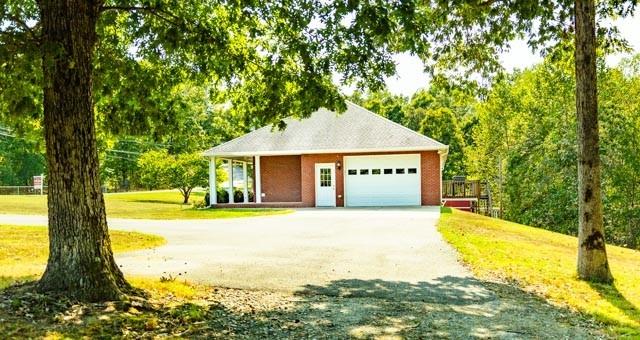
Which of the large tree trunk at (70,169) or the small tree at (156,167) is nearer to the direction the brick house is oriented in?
the large tree trunk

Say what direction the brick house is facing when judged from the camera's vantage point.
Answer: facing the viewer

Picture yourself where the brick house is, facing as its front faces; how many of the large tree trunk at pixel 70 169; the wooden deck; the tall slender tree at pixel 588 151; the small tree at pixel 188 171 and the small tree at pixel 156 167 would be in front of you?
2

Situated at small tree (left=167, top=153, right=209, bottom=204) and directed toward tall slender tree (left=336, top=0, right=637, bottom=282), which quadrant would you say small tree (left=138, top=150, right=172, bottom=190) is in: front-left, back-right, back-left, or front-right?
back-right

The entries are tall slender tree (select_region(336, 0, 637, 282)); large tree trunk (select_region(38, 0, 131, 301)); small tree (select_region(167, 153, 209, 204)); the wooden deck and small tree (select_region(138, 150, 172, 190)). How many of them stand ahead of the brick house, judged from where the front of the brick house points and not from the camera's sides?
2

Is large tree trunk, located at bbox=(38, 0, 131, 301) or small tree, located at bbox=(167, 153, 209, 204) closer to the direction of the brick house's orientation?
the large tree trunk

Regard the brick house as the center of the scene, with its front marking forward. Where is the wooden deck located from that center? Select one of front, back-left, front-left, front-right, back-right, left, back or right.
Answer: back-left

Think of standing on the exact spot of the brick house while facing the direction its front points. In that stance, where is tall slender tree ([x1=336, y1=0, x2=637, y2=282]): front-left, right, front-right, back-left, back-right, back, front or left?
front

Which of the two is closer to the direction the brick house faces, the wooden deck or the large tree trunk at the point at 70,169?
the large tree trunk

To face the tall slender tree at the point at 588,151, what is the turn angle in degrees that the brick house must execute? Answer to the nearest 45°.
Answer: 0° — it already faces it

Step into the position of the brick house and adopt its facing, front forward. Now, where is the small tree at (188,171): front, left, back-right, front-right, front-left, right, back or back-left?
back-right

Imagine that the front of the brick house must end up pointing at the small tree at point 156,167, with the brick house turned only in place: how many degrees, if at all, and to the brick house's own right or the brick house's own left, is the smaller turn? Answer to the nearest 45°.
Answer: approximately 135° to the brick house's own right

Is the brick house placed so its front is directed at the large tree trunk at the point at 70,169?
yes
